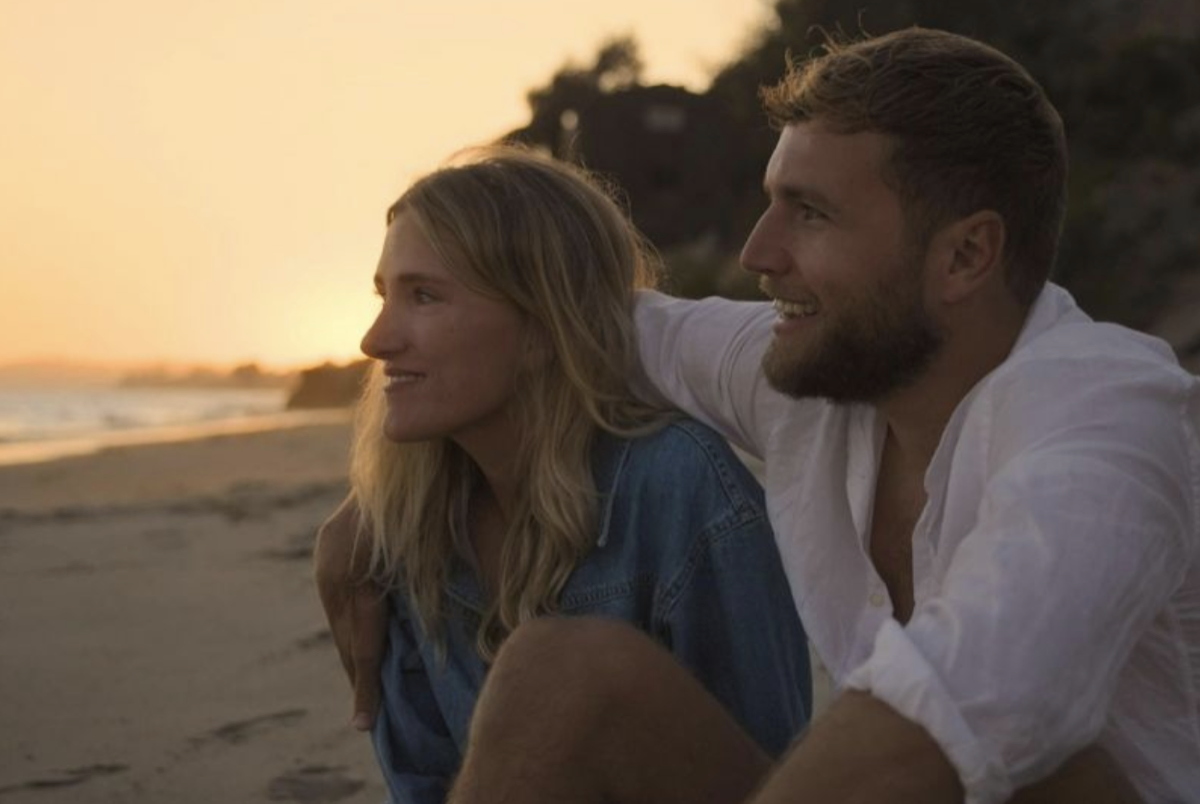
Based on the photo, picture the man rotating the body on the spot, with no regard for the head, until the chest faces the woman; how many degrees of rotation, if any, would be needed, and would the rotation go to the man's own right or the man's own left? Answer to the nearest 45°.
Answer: approximately 90° to the man's own right

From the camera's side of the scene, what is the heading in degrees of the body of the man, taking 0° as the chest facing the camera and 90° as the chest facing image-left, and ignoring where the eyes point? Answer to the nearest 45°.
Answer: approximately 45°

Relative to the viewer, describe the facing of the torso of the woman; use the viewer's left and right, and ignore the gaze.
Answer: facing the viewer and to the left of the viewer

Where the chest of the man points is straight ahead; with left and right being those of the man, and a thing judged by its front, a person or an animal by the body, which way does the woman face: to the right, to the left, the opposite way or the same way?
the same way

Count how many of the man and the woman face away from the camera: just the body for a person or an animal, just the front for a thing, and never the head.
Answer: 0

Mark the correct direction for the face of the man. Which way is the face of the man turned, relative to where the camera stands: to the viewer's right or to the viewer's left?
to the viewer's left

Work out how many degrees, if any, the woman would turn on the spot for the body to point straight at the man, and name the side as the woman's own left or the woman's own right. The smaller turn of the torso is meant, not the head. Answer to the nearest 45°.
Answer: approximately 90° to the woman's own left
